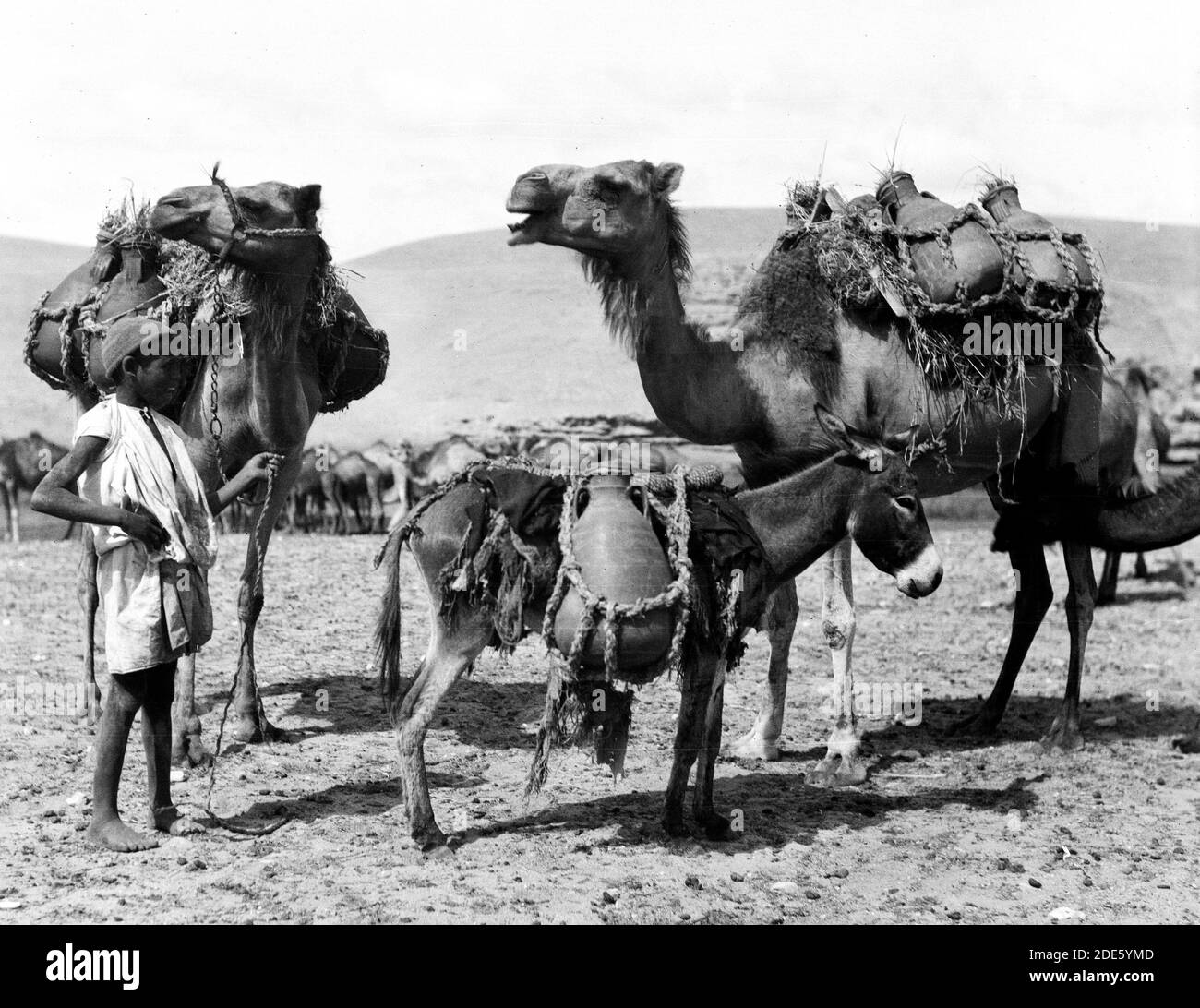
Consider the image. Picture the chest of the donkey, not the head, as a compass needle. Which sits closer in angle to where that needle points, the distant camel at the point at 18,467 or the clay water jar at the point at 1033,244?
the clay water jar

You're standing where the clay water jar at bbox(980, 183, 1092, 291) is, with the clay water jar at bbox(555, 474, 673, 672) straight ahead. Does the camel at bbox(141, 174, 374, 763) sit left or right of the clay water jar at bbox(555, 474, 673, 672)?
right

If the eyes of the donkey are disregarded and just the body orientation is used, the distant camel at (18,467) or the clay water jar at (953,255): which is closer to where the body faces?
the clay water jar

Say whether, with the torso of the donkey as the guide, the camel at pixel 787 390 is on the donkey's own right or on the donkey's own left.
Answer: on the donkey's own left

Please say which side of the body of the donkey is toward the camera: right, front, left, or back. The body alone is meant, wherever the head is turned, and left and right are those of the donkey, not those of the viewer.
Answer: right

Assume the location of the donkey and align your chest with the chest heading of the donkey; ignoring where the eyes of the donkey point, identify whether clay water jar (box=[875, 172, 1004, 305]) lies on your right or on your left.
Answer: on your left

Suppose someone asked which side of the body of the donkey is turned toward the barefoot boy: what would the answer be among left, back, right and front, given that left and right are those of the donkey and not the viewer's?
back
